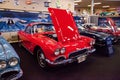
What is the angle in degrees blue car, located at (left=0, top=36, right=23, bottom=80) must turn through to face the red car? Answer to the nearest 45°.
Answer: approximately 90° to its left

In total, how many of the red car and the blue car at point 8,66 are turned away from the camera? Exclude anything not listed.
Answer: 0

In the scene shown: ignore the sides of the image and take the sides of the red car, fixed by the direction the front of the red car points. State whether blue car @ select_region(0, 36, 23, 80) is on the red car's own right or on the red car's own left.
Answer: on the red car's own right
